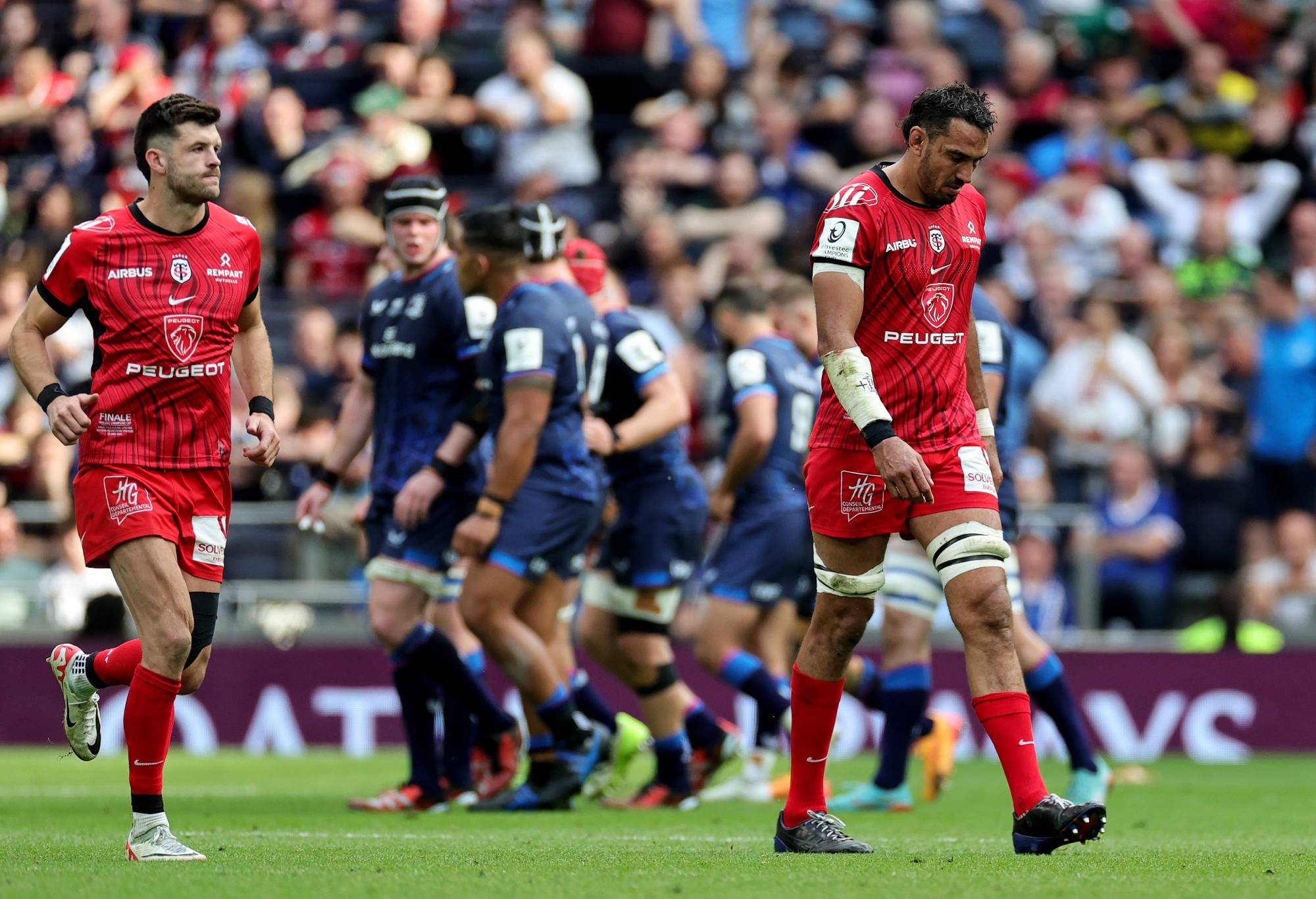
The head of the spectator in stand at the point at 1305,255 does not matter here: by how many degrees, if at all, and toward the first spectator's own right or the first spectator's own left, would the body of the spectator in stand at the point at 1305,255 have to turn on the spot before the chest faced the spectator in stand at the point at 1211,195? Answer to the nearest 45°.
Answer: approximately 135° to the first spectator's own right

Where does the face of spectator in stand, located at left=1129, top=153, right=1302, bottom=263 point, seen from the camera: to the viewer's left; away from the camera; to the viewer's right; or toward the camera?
toward the camera

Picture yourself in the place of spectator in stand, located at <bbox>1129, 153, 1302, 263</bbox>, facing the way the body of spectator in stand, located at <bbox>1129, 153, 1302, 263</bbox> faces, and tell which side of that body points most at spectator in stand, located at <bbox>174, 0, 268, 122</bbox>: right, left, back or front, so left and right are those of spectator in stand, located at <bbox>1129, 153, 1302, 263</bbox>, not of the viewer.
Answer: right

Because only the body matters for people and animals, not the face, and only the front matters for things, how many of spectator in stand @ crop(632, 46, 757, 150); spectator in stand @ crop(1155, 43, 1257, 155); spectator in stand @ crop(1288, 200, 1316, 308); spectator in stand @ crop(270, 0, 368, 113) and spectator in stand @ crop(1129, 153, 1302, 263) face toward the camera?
5

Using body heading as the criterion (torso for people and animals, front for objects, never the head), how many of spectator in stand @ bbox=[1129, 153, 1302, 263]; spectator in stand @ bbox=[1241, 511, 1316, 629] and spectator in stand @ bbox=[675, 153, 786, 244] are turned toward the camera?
3

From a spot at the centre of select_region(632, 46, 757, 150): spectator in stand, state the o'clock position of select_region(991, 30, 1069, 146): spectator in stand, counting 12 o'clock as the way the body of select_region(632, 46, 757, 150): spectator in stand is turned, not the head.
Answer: select_region(991, 30, 1069, 146): spectator in stand is roughly at 9 o'clock from select_region(632, 46, 757, 150): spectator in stand.

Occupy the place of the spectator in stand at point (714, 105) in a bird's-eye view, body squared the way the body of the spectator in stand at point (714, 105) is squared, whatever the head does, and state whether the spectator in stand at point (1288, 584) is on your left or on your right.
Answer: on your left

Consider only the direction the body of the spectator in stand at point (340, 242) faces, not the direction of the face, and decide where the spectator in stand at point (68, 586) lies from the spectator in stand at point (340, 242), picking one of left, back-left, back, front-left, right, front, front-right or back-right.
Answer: front-right

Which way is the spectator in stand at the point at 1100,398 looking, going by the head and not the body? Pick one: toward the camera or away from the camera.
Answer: toward the camera

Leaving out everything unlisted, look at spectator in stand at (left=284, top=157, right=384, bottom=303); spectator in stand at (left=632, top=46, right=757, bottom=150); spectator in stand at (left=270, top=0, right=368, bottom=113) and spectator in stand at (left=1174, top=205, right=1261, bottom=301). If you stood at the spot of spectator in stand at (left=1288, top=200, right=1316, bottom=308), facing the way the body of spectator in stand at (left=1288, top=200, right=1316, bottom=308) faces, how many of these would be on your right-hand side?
4

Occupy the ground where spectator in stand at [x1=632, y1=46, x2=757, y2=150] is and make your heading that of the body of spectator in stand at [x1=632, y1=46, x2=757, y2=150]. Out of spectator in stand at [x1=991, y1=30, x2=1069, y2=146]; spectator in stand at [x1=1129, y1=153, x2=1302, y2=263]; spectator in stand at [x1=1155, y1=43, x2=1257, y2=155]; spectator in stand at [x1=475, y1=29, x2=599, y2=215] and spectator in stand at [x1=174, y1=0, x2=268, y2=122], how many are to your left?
3

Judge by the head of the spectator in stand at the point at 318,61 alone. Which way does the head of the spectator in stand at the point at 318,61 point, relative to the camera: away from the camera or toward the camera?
toward the camera

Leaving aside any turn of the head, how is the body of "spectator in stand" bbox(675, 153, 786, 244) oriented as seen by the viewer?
toward the camera

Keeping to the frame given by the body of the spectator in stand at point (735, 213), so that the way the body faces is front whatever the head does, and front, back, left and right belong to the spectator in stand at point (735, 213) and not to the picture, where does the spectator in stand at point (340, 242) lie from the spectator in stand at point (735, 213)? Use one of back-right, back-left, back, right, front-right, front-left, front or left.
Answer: right

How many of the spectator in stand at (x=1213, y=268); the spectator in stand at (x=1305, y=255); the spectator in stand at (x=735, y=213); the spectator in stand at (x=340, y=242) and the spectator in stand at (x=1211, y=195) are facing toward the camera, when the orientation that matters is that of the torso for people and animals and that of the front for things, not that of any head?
5
